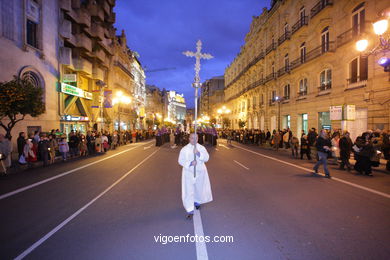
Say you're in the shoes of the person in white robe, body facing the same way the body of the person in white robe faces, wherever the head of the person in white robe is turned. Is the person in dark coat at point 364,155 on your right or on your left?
on your left

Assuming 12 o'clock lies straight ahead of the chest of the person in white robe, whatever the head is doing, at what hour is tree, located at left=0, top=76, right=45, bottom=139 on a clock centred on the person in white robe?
The tree is roughly at 4 o'clock from the person in white robe.

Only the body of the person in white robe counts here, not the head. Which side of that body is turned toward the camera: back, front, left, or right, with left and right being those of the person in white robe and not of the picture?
front

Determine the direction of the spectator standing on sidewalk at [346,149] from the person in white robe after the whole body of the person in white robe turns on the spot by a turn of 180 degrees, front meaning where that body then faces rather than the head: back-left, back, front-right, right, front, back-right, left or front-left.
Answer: front-right

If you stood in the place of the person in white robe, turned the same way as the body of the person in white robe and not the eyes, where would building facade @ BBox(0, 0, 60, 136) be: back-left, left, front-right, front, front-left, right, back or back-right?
back-right

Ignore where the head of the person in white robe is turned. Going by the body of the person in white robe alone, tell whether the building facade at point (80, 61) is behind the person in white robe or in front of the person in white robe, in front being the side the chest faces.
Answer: behind

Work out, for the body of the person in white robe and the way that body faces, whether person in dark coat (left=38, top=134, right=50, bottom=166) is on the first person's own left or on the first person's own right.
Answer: on the first person's own right
